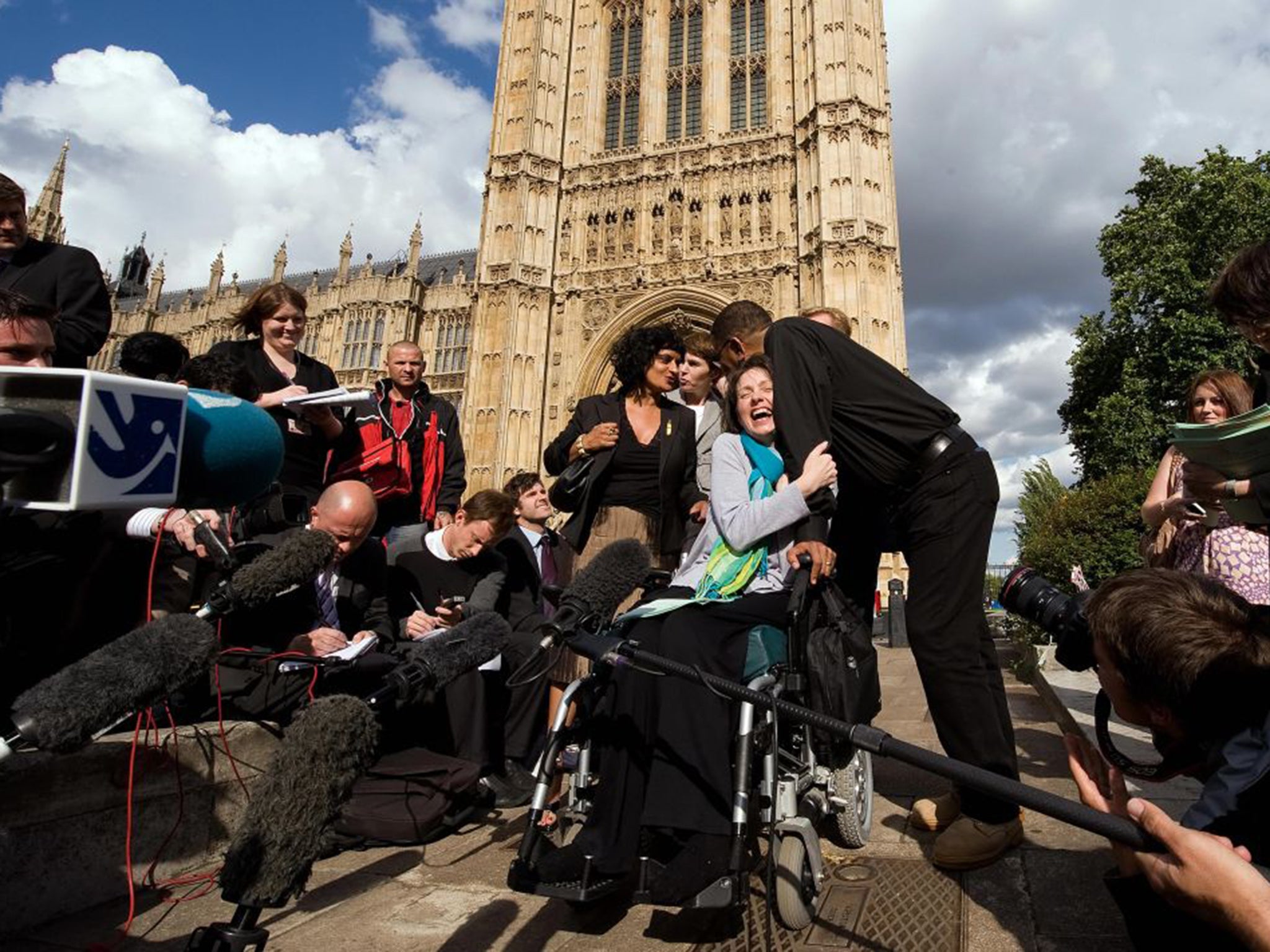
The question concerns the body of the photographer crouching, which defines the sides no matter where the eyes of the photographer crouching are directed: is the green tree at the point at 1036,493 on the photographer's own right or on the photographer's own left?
on the photographer's own right

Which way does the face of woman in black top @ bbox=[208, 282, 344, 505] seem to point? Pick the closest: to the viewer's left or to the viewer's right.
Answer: to the viewer's right

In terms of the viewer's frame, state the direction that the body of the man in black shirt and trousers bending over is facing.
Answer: to the viewer's left

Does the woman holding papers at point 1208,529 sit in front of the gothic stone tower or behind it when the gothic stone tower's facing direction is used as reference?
in front

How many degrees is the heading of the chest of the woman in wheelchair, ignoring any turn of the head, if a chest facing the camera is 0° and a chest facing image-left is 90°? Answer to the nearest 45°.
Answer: approximately 45°

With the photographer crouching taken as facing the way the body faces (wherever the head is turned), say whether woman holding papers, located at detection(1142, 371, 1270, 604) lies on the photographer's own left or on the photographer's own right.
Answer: on the photographer's own right

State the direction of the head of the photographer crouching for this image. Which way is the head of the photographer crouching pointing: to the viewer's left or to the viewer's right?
to the viewer's left

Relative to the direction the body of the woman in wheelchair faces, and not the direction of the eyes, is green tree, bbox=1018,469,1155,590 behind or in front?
behind

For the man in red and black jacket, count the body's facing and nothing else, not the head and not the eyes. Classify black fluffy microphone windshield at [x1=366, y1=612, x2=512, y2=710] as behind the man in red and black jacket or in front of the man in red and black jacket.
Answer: in front

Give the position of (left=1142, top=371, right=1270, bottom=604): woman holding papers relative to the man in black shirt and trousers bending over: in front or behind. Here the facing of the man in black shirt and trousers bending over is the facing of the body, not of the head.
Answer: behind

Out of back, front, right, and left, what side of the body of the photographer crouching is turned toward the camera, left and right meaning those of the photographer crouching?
left

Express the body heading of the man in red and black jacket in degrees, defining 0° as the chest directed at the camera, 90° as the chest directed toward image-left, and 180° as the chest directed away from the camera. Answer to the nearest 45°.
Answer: approximately 0°

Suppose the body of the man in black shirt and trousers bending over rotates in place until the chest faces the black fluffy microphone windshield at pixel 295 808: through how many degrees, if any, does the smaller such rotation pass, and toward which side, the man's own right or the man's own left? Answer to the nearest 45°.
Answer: approximately 45° to the man's own left

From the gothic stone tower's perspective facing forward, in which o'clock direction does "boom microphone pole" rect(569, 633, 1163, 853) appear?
The boom microphone pole is roughly at 12 o'clock from the gothic stone tower.

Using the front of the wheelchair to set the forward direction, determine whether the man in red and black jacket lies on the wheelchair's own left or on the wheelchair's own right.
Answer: on the wheelchair's own right
